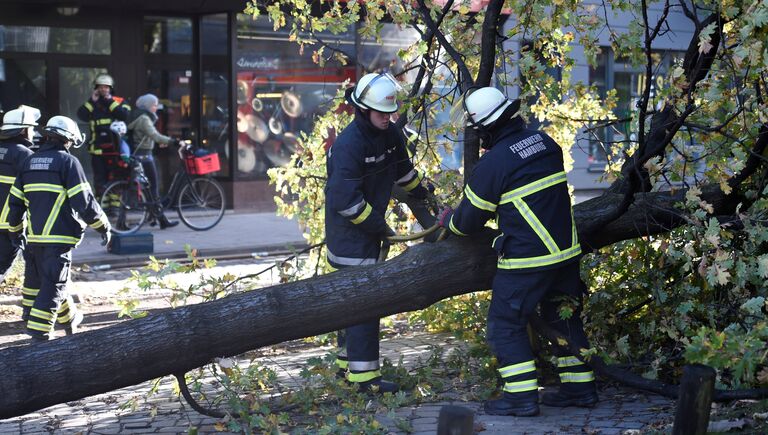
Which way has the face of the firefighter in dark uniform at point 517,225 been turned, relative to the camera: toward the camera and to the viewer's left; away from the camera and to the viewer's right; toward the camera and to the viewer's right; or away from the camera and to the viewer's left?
away from the camera and to the viewer's left

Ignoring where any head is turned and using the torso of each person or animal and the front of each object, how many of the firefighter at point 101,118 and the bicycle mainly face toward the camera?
1

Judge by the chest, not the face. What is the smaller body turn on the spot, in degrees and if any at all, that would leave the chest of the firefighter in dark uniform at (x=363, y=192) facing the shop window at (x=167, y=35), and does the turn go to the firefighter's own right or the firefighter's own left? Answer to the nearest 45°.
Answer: approximately 135° to the firefighter's own left

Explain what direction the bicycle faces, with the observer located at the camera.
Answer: facing to the right of the viewer

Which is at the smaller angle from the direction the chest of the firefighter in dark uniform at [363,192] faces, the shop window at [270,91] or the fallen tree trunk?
the fallen tree trunk

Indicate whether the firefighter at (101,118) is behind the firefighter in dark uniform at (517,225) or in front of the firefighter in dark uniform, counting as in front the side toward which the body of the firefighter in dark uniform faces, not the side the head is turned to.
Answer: in front

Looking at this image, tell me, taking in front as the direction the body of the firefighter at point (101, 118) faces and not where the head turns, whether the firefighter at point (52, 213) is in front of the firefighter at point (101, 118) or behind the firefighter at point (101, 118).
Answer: in front

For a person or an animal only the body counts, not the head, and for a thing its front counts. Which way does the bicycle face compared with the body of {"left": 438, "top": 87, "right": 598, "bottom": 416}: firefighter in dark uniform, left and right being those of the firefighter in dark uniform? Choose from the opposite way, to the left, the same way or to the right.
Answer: to the right

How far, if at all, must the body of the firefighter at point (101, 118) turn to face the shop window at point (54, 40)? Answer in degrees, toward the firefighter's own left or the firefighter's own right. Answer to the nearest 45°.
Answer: approximately 135° to the firefighter's own right

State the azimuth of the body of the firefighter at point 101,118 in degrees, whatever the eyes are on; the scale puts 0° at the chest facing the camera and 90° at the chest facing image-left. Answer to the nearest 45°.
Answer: approximately 0°

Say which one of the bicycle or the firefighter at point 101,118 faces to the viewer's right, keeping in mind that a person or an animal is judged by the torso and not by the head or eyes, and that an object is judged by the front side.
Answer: the bicycle

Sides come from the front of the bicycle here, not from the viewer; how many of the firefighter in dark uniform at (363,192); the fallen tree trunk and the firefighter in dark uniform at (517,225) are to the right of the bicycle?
3

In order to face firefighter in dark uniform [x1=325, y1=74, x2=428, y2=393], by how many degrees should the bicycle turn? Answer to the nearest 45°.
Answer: approximately 90° to its right

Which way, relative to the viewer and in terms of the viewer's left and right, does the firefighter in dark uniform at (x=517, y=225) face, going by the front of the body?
facing away from the viewer and to the left of the viewer

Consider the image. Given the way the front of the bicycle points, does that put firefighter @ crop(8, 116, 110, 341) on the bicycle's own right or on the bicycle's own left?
on the bicycle's own right
